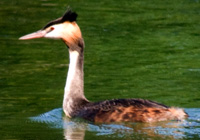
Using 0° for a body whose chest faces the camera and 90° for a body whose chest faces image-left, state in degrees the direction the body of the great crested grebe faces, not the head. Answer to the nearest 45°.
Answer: approximately 90°
